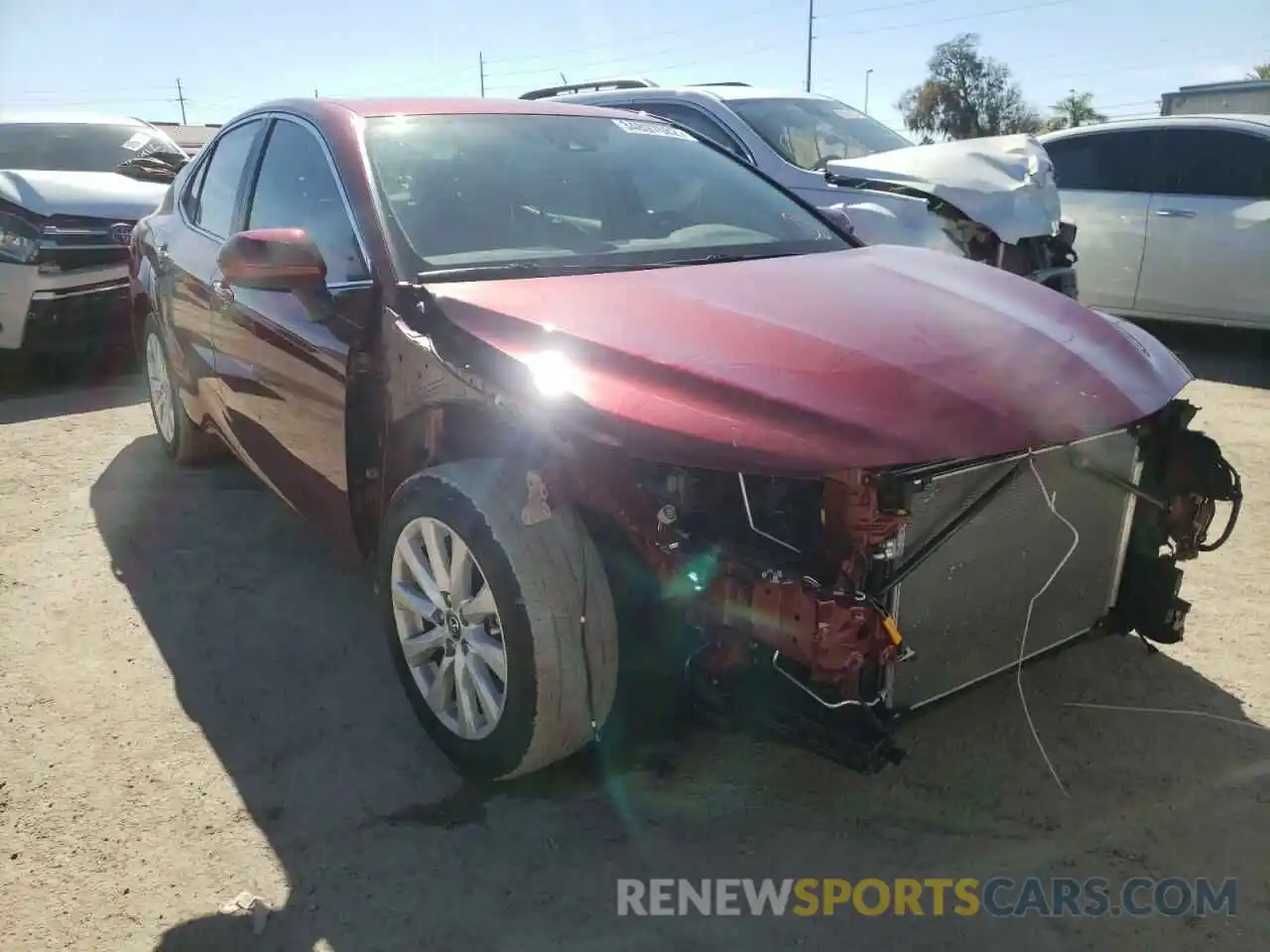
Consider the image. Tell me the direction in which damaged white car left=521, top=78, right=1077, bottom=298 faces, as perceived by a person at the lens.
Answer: facing the viewer and to the right of the viewer

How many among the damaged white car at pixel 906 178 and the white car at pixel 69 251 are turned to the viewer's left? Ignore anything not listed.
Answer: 0

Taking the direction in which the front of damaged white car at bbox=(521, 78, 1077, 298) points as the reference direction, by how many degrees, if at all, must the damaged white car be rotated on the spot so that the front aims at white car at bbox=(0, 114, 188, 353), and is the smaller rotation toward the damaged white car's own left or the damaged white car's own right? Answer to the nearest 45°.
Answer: approximately 135° to the damaged white car's own right

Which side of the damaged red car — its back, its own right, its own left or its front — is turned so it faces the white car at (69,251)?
back

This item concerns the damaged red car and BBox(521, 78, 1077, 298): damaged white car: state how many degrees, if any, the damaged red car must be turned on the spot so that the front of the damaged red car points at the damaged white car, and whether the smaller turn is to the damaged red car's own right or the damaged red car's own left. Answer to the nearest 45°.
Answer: approximately 135° to the damaged red car's own left

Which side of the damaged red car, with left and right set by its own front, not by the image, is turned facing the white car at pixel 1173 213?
left

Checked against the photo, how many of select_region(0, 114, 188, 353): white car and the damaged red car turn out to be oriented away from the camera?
0
